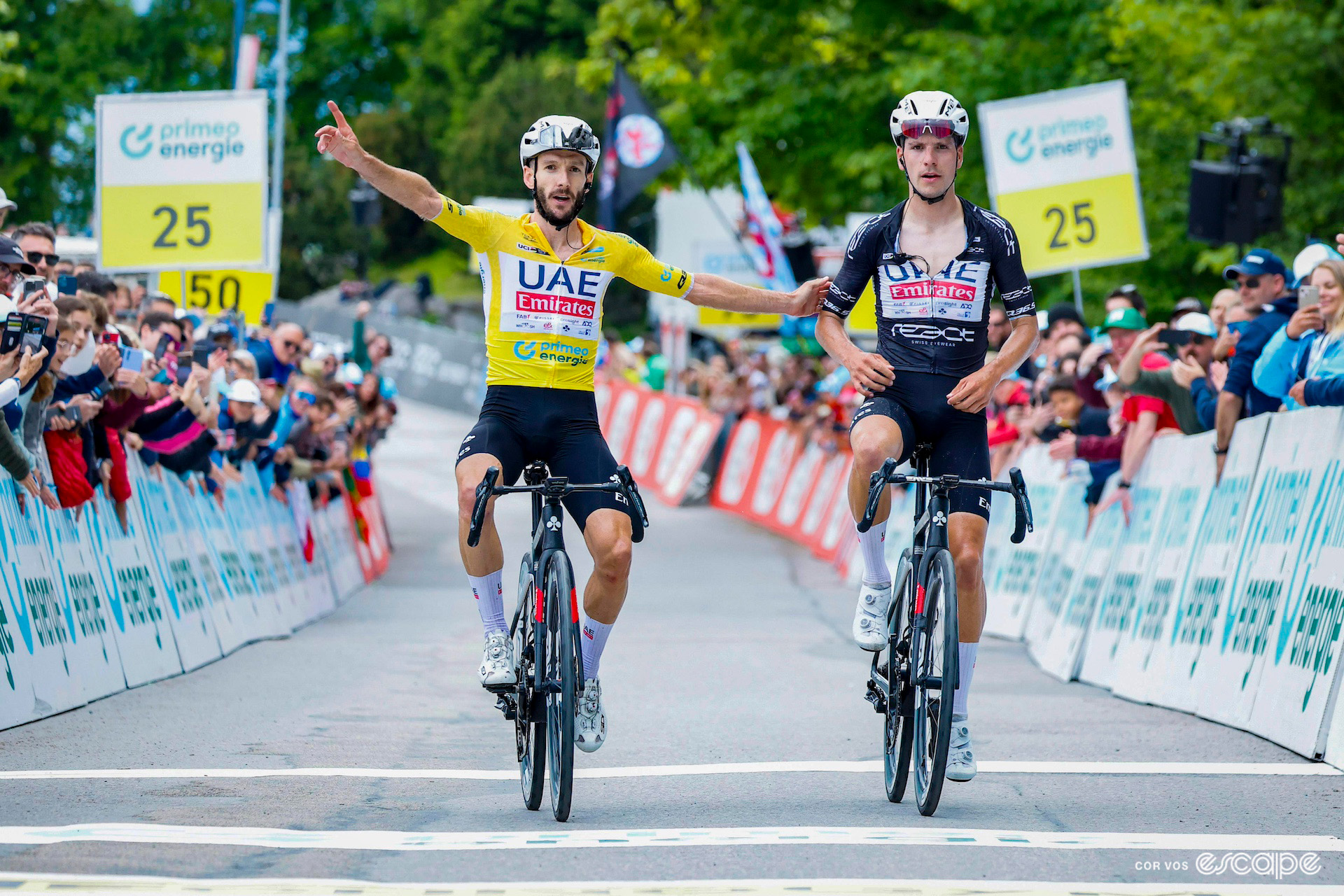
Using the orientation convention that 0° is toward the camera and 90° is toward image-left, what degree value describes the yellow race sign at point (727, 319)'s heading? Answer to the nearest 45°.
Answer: approximately 0°

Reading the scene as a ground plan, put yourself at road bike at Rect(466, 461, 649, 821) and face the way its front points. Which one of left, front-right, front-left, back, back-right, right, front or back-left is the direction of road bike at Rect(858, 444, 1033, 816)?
left

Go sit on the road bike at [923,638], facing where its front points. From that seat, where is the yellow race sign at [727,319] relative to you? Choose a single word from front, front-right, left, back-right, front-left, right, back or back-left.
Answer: back

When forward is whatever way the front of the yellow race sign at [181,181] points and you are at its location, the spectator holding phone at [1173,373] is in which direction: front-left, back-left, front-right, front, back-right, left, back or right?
front-left

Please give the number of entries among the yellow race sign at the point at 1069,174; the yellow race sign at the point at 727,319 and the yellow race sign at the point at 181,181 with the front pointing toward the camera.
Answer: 3

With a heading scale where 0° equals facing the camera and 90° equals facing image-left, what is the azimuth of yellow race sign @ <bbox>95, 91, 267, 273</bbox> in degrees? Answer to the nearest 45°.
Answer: approximately 0°
